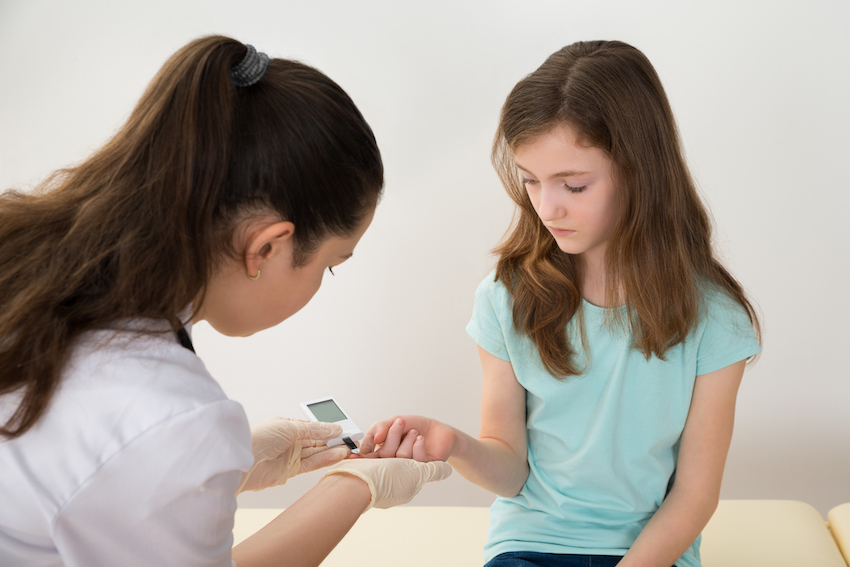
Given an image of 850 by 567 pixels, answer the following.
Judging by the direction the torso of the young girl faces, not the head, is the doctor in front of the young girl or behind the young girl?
in front

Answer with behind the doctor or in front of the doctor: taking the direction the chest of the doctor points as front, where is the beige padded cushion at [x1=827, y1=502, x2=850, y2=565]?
in front

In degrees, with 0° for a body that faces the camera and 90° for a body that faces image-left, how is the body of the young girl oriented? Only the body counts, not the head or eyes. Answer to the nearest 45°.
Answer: approximately 45°

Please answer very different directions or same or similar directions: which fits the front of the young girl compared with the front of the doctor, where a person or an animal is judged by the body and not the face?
very different directions

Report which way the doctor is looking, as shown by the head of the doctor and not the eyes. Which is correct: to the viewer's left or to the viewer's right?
to the viewer's right

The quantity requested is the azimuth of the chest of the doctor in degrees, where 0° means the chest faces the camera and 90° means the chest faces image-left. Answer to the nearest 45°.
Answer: approximately 225°

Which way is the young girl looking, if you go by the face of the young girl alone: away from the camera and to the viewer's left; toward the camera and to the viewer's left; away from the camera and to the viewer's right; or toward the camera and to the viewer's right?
toward the camera and to the viewer's left
